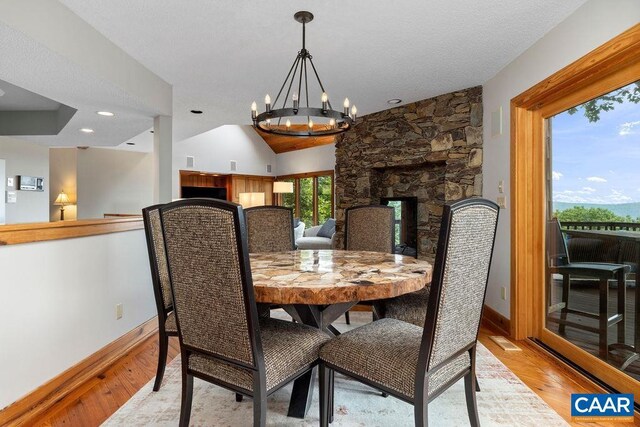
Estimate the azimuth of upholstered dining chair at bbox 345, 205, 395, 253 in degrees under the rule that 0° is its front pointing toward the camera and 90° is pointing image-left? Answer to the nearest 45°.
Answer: approximately 0°

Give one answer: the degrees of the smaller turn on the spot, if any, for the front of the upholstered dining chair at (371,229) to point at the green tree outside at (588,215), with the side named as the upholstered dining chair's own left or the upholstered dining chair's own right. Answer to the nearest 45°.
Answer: approximately 90° to the upholstered dining chair's own left

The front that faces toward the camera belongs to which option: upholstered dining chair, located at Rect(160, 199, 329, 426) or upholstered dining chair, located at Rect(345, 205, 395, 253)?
upholstered dining chair, located at Rect(345, 205, 395, 253)

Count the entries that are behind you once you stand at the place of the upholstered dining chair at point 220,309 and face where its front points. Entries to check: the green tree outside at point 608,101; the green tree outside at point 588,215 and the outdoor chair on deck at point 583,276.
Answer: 0

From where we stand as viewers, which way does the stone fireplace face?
facing the viewer and to the left of the viewer

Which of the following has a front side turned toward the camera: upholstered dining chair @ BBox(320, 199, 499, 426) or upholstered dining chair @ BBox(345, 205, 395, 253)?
upholstered dining chair @ BBox(345, 205, 395, 253)

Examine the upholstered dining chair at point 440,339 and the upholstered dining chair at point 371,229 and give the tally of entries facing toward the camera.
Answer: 1

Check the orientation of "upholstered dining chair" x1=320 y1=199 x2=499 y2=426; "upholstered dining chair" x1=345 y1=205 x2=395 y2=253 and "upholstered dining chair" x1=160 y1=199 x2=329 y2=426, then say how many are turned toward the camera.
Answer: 1

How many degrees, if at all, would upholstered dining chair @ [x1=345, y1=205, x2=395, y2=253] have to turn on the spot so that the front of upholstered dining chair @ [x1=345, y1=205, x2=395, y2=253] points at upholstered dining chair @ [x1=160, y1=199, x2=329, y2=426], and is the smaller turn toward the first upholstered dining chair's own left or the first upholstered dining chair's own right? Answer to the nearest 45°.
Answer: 0° — it already faces it

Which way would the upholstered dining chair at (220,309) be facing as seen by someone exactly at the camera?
facing away from the viewer and to the right of the viewer

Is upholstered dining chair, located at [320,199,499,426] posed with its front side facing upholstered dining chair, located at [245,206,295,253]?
yes

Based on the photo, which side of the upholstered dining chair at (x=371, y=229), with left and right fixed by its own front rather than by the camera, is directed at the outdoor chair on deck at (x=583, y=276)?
left

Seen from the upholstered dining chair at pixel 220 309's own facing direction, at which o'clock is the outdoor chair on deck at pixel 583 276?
The outdoor chair on deck is roughly at 1 o'clock from the upholstered dining chair.

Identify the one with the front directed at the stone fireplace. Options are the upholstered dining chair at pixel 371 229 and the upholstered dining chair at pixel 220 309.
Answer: the upholstered dining chair at pixel 220 309

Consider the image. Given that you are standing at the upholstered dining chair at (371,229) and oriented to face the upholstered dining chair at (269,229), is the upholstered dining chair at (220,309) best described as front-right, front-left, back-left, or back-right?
front-left

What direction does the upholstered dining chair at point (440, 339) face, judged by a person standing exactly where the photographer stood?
facing away from the viewer and to the left of the viewer
